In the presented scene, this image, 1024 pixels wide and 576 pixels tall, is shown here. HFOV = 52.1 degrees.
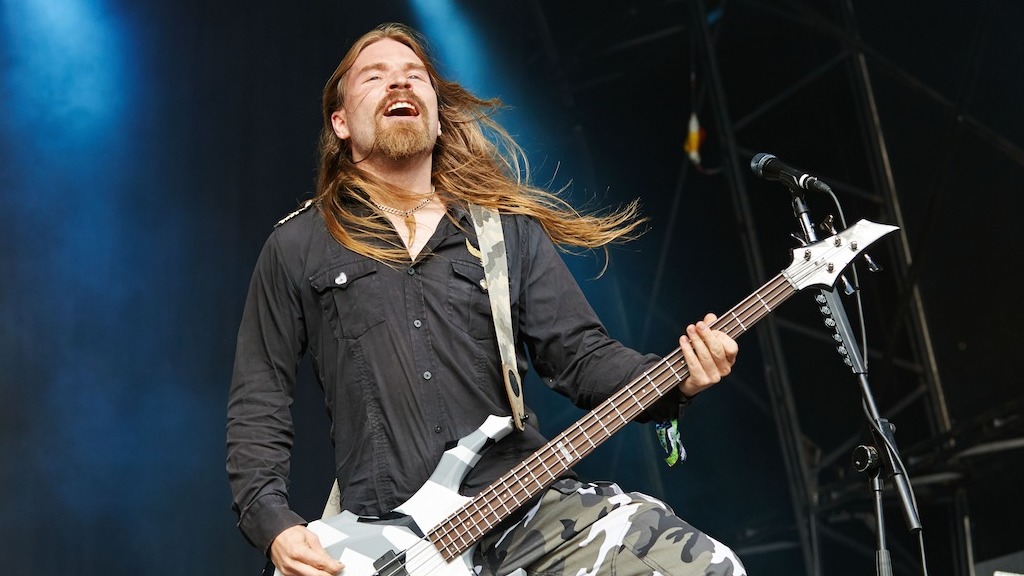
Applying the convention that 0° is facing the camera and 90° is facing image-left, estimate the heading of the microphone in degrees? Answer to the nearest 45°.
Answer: approximately 90°

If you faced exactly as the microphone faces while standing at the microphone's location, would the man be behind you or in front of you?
in front
